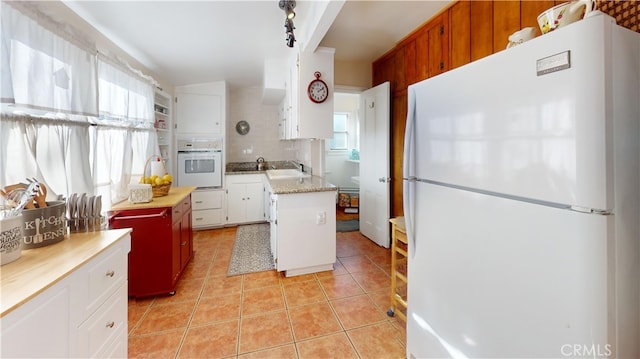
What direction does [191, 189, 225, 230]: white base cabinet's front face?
toward the camera

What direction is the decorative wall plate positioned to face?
toward the camera

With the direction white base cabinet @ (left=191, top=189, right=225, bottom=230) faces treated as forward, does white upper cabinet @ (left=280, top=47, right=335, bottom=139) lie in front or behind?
in front

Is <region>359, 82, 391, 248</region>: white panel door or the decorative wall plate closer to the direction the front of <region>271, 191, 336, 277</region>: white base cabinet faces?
the decorative wall plate

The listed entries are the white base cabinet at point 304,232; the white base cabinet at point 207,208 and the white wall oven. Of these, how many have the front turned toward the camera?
2

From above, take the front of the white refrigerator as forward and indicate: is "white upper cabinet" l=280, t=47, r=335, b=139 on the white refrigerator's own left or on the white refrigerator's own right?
on the white refrigerator's own right

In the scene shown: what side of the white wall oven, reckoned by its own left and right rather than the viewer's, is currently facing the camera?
front

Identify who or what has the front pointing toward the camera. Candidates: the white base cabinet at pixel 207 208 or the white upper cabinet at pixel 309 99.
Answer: the white base cabinet

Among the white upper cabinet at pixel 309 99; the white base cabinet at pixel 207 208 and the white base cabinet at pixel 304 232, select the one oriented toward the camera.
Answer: the white base cabinet at pixel 207 208

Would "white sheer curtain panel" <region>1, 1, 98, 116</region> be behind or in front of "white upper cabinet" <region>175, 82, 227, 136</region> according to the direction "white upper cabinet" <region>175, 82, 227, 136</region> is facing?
in front

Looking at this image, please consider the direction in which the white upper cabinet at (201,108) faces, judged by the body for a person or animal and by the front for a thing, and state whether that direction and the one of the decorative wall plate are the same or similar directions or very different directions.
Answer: same or similar directions

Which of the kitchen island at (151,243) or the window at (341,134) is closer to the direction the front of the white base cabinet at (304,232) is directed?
the kitchen island

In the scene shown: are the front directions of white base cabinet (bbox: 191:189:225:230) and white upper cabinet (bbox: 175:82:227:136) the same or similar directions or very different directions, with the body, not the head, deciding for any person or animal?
same or similar directions
